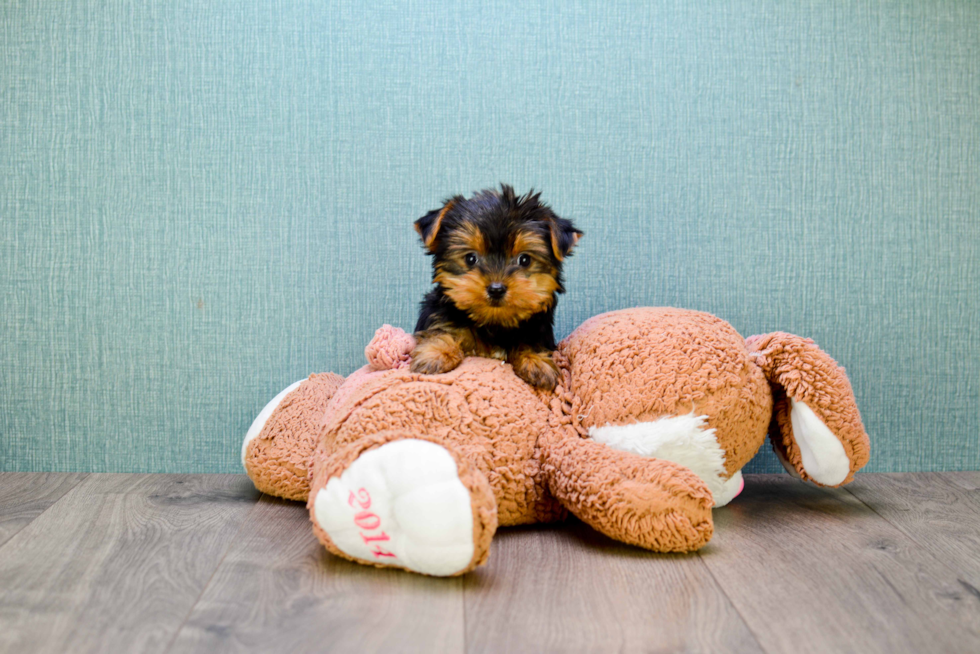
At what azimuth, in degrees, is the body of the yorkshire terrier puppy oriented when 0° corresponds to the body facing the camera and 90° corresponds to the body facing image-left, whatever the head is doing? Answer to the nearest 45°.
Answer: approximately 0°
